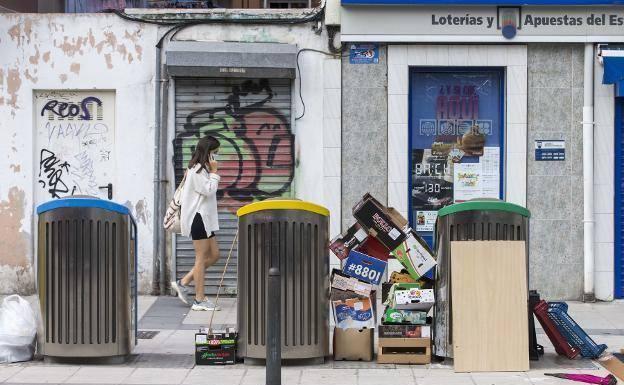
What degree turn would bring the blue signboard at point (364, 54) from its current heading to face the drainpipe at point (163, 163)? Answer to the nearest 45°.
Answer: approximately 90° to its right

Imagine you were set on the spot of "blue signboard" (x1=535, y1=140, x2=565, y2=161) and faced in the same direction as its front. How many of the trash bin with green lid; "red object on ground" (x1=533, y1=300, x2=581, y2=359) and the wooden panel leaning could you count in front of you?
3

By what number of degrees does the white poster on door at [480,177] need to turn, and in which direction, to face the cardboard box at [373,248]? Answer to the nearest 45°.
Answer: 0° — it already faces it

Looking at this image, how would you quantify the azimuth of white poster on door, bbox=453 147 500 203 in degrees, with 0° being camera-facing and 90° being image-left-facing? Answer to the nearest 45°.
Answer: approximately 0°
